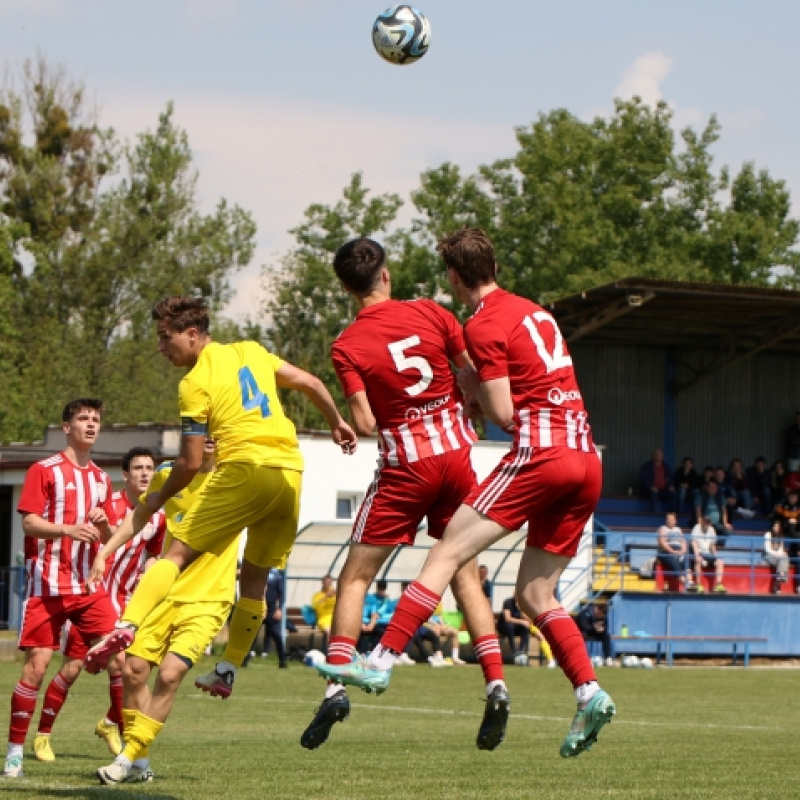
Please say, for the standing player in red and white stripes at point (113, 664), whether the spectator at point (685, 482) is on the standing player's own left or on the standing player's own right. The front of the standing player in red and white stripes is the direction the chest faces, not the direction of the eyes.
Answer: on the standing player's own left

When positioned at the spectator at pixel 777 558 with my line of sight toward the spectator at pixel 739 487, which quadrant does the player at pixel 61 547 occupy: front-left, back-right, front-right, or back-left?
back-left

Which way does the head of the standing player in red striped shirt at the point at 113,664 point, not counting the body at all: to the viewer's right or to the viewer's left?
to the viewer's right
